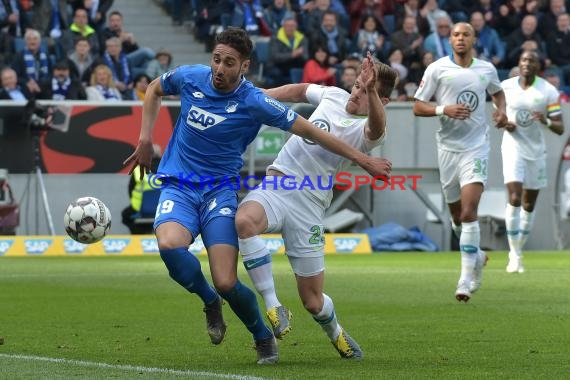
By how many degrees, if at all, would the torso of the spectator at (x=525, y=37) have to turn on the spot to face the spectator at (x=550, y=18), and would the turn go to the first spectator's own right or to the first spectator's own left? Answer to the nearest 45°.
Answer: approximately 135° to the first spectator's own left

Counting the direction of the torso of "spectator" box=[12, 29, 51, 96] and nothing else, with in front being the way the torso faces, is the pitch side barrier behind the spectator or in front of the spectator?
in front

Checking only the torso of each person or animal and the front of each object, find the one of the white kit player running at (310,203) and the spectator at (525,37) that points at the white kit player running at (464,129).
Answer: the spectator

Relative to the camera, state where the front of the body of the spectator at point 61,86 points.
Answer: toward the camera

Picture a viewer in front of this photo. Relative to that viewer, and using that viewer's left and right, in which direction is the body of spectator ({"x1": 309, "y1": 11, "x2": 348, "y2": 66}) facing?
facing the viewer

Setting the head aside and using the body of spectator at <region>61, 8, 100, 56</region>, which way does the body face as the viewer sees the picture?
toward the camera

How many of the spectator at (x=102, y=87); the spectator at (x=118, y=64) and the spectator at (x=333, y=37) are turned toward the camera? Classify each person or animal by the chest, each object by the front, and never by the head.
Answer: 3

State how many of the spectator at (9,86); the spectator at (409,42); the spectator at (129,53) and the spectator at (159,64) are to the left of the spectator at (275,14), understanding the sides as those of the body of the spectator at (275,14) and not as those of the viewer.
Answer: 1

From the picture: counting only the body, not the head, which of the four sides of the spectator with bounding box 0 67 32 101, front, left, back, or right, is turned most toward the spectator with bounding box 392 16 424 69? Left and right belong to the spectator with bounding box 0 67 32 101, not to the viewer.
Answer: left
